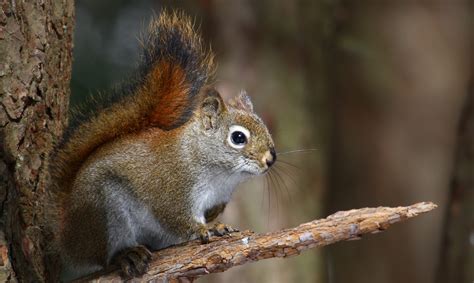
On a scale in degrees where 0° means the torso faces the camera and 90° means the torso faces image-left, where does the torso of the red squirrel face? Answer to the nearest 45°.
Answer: approximately 270°
